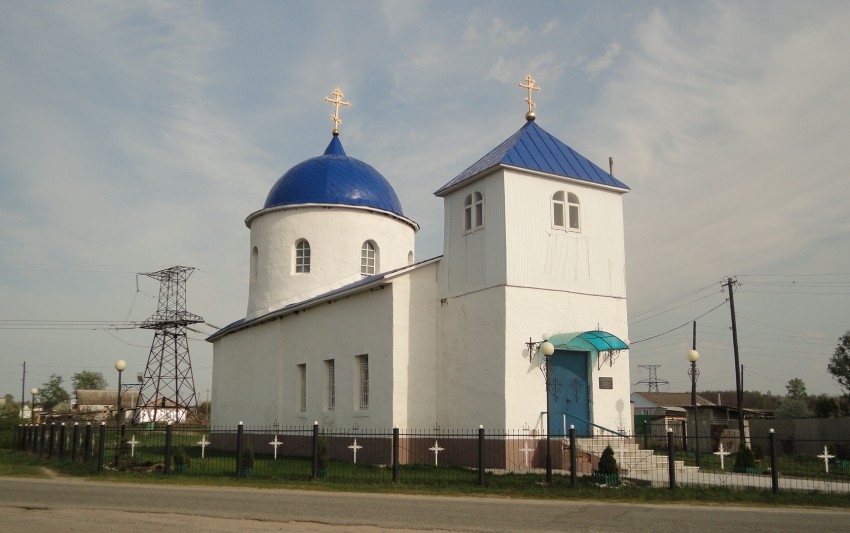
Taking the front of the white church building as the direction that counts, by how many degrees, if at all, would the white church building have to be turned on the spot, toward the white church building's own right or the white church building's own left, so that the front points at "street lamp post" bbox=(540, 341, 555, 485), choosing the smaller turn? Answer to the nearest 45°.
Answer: approximately 45° to the white church building's own right

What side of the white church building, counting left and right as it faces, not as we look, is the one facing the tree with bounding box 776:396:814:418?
left

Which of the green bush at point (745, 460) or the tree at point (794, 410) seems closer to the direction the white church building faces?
the green bush

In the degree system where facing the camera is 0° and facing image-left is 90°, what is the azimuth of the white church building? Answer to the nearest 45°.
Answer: approximately 315°

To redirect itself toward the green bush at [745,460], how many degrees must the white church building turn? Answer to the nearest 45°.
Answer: approximately 45° to its left

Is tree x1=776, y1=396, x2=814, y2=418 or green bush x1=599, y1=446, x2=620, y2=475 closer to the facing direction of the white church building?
the green bush

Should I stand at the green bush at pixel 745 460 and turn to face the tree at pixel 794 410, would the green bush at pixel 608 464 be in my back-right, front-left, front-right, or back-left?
back-left

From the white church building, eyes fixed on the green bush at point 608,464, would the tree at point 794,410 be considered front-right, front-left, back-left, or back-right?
back-left
